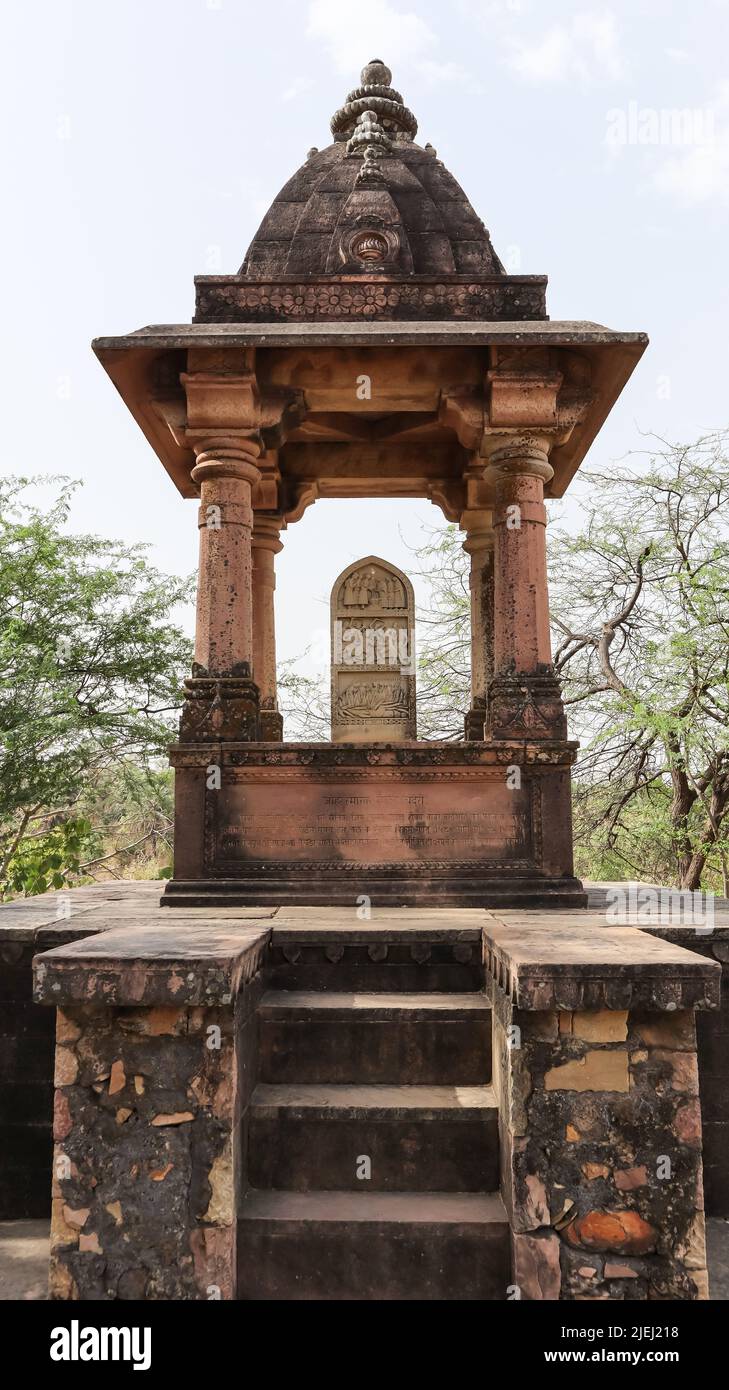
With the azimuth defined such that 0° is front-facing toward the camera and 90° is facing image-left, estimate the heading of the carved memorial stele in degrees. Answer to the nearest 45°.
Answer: approximately 0°

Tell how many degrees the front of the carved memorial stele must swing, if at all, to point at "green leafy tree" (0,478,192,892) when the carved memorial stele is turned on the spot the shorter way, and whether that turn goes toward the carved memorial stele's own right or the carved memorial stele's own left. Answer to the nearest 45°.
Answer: approximately 135° to the carved memorial stele's own right
